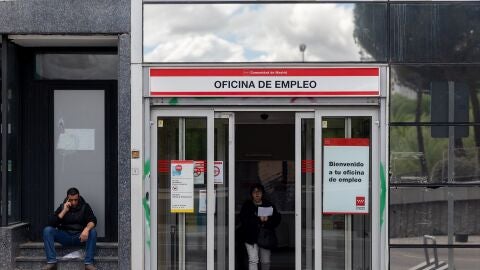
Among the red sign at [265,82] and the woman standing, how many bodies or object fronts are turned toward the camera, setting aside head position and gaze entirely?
2

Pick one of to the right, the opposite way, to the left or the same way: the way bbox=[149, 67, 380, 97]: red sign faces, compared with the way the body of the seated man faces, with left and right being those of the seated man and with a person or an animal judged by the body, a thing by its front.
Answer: the same way

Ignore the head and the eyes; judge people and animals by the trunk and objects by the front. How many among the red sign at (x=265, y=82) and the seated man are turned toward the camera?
2

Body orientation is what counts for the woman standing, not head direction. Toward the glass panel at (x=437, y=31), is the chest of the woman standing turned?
no

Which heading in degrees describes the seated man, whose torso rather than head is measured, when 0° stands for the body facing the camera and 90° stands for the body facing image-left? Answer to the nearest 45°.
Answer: approximately 0°

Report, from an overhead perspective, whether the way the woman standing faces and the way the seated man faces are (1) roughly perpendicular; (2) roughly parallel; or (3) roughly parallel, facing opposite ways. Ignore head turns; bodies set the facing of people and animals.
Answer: roughly parallel

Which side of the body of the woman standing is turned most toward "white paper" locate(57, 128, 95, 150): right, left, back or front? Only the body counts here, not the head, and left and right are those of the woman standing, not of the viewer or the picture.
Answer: right

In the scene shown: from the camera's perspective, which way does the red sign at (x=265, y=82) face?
toward the camera

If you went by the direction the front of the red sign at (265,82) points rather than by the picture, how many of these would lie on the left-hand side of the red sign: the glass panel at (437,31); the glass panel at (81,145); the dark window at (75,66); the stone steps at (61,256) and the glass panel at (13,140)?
1

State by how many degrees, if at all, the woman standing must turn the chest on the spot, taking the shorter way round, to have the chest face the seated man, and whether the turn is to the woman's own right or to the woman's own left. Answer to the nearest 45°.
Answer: approximately 90° to the woman's own right

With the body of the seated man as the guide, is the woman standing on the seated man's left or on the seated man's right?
on the seated man's left

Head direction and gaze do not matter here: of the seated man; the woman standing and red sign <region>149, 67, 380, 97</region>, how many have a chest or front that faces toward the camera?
3

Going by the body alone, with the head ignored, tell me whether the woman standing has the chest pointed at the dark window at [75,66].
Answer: no
